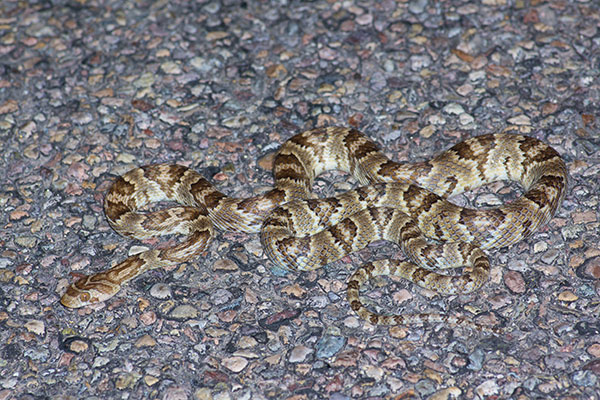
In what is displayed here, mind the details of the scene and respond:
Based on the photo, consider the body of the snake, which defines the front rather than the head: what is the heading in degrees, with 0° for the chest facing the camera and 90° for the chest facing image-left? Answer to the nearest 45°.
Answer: approximately 45°

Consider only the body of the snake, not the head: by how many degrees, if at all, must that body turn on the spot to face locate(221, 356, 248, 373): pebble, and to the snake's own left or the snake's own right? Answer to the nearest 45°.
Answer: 0° — it already faces it

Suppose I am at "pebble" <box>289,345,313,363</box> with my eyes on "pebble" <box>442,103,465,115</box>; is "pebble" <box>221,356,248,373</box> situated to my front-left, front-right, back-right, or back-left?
back-left

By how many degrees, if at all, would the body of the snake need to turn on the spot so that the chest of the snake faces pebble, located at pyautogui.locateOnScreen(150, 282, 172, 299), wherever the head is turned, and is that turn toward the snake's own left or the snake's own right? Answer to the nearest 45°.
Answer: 0° — it already faces it

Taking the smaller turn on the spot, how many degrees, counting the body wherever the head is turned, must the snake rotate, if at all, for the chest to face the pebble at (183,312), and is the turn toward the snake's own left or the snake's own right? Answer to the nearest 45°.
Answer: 0° — it already faces it

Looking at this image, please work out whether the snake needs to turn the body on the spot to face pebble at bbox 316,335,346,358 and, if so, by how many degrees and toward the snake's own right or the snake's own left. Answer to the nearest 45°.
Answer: approximately 45° to the snake's own left

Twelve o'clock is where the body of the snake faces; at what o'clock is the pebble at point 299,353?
The pebble is roughly at 11 o'clock from the snake.

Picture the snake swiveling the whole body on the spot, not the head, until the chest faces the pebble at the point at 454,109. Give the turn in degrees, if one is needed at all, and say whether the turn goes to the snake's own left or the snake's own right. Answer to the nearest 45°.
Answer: approximately 180°

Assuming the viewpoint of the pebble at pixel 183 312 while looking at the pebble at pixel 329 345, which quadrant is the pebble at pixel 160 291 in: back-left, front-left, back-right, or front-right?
back-left
